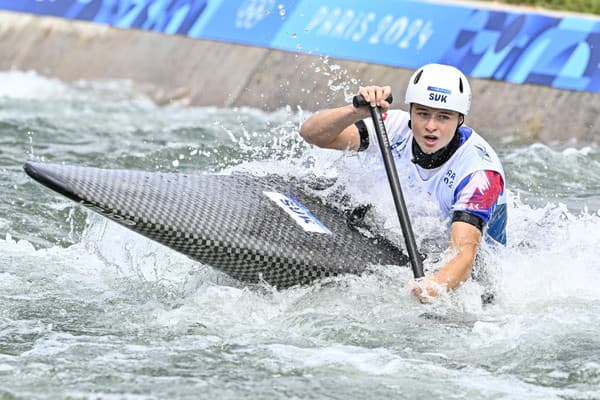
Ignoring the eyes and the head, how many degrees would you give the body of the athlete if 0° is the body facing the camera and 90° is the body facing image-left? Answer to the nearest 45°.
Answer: approximately 45°

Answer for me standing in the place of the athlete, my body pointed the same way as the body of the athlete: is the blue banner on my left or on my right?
on my right
